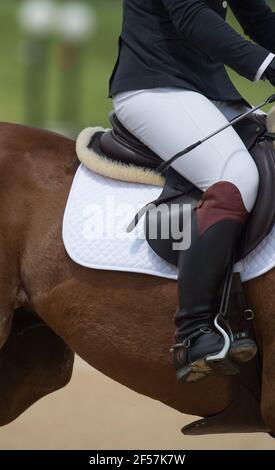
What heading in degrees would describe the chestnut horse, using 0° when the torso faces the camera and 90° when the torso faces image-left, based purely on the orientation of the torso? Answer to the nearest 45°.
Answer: approximately 270°
